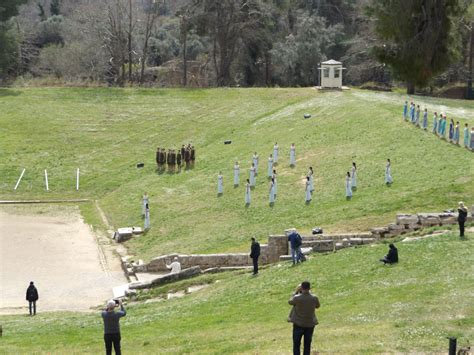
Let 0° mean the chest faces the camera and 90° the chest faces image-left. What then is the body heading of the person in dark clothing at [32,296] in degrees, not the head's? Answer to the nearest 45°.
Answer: approximately 180°

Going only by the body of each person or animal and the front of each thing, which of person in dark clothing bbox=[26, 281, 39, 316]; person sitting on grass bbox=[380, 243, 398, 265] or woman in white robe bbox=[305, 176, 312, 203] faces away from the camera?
the person in dark clothing

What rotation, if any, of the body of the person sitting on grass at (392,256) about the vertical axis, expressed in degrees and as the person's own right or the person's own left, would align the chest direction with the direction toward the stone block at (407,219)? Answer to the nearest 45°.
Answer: approximately 90° to the person's own right

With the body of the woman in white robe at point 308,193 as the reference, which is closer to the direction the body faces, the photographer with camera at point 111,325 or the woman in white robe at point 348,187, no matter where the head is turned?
the photographer with camera

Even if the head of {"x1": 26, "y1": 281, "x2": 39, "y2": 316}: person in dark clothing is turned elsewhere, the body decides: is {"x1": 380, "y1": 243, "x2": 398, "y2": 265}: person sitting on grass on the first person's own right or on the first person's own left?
on the first person's own right

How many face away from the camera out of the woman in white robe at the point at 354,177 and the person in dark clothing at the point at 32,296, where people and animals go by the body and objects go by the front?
1

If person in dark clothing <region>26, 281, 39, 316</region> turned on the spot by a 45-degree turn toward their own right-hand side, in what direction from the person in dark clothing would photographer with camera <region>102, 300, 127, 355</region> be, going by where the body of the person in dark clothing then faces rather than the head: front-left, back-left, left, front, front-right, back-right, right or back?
back-right

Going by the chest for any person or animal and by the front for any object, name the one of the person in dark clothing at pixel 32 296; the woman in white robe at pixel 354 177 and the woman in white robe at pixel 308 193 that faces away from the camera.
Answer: the person in dark clothing
